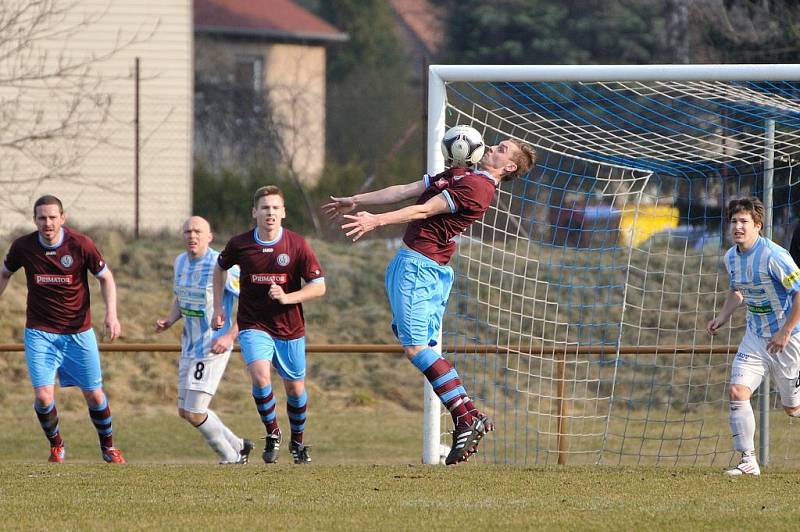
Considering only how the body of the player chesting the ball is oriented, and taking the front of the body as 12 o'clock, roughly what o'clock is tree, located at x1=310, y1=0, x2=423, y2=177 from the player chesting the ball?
The tree is roughly at 3 o'clock from the player chesting the ball.

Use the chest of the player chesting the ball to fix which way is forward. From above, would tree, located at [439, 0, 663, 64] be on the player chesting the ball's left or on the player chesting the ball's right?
on the player chesting the ball's right

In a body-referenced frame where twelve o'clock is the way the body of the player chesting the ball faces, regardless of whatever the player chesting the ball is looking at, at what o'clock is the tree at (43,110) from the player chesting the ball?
The tree is roughly at 2 o'clock from the player chesting the ball.

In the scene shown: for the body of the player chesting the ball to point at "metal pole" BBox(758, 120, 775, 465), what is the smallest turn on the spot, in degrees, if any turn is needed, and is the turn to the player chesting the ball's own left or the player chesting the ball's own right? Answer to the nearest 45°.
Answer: approximately 135° to the player chesting the ball's own right

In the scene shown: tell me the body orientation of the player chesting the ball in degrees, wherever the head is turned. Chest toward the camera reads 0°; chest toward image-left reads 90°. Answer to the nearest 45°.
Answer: approximately 90°

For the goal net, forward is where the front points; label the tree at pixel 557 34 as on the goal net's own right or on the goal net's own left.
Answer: on the goal net's own right

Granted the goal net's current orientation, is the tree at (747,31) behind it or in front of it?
behind

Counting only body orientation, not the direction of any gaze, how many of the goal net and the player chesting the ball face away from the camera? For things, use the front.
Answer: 0

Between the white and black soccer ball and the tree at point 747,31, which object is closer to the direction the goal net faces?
the white and black soccer ball

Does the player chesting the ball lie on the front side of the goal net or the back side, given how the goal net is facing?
on the front side
